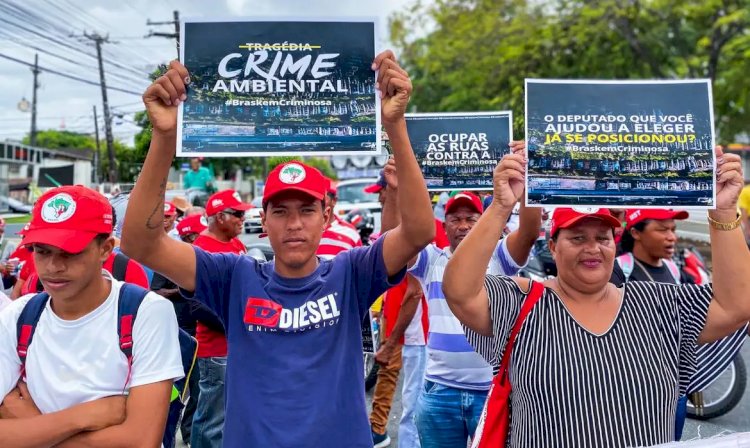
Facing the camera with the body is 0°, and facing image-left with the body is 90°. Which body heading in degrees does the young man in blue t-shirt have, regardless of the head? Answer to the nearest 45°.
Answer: approximately 0°

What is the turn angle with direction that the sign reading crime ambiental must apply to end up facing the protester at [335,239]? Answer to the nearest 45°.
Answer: approximately 180°

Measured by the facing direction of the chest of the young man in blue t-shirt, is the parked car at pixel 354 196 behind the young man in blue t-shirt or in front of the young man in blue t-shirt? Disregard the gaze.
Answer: behind

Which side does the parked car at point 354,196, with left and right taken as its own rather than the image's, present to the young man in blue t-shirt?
front
